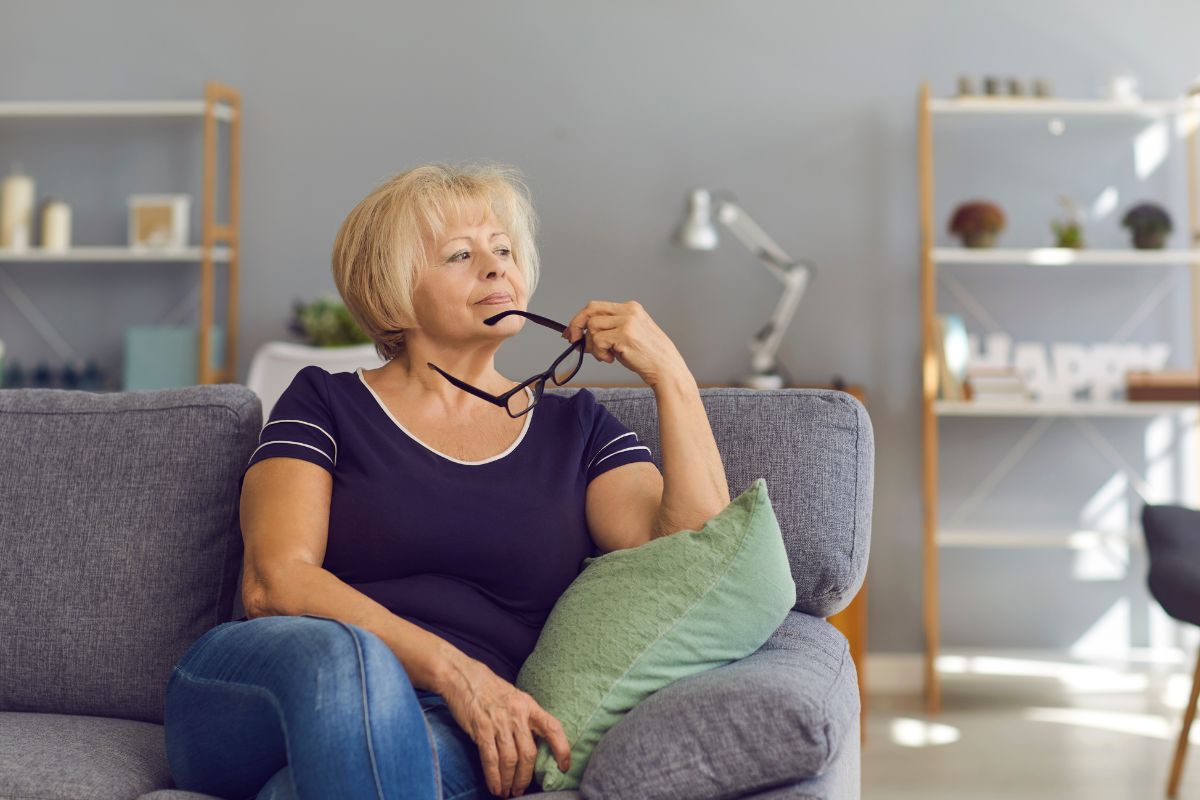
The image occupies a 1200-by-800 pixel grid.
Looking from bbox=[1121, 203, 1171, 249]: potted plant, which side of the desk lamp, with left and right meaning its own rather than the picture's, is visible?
back

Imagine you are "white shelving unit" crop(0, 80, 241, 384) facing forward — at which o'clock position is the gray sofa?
The gray sofa is roughly at 12 o'clock from the white shelving unit.

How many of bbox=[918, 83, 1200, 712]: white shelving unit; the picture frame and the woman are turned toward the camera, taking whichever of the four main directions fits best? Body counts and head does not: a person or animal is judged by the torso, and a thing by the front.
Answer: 3

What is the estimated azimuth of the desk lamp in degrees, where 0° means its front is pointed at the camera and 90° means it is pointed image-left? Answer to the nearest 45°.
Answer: approximately 90°

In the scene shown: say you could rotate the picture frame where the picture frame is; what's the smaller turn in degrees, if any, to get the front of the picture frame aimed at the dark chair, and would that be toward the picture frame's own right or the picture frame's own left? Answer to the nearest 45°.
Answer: approximately 45° to the picture frame's own left

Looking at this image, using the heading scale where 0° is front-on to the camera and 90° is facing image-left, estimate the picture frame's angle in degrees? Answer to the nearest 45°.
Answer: approximately 0°

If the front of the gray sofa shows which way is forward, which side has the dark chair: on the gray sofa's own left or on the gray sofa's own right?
on the gray sofa's own left

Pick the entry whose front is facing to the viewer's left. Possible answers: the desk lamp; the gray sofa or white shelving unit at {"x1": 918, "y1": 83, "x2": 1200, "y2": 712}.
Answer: the desk lamp

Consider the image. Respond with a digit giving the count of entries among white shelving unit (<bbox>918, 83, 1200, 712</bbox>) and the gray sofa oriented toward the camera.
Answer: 2

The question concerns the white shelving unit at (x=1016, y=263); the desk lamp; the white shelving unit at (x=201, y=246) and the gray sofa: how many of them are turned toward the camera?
3

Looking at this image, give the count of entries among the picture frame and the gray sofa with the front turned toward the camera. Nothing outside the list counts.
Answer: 2

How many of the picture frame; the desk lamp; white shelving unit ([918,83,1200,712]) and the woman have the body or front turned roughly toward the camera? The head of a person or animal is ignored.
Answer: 3

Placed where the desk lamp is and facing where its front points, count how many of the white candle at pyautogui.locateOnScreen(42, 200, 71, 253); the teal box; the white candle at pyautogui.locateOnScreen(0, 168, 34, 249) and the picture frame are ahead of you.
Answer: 4

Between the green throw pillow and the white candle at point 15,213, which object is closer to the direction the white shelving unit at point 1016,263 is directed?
the green throw pillow

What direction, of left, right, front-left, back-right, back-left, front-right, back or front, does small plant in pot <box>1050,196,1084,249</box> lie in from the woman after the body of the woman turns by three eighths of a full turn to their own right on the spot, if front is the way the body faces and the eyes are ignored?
right
